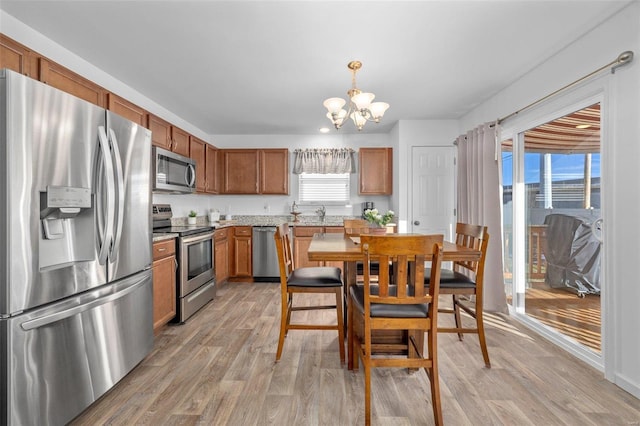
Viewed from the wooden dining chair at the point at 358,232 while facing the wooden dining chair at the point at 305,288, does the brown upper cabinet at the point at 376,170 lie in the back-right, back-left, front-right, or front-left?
back-right

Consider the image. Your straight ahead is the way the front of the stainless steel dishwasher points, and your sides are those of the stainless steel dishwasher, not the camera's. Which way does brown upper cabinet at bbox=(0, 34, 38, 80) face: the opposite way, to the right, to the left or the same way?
to the left

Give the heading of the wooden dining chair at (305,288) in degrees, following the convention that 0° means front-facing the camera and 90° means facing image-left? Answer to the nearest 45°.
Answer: approximately 270°

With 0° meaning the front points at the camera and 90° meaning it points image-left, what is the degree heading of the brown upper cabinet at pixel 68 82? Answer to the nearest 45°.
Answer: approximately 315°

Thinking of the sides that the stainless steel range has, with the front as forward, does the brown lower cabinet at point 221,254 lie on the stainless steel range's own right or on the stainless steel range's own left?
on the stainless steel range's own left

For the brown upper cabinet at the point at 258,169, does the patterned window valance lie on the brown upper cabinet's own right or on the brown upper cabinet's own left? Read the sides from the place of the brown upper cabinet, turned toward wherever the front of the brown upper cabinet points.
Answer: on the brown upper cabinet's own left

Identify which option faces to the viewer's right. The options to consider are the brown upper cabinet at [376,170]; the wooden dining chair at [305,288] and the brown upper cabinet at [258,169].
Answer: the wooden dining chair

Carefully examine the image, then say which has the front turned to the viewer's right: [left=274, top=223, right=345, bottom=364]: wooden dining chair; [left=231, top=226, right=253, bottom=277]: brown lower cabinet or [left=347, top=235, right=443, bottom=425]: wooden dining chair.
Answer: [left=274, top=223, right=345, bottom=364]: wooden dining chair

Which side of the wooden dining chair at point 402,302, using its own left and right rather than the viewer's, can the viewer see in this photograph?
back

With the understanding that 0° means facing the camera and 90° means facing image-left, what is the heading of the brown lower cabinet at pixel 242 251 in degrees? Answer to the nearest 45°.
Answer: approximately 0°

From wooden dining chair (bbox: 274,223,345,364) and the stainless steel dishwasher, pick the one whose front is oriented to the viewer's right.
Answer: the wooden dining chair

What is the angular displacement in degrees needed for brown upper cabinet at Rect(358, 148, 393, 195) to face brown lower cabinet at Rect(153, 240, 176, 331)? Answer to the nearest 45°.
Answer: approximately 45° to its right
